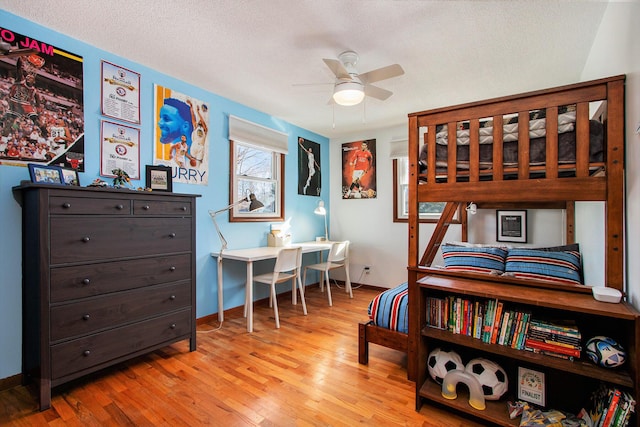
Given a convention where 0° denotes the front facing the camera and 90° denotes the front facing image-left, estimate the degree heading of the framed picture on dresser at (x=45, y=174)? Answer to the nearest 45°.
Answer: approximately 315°

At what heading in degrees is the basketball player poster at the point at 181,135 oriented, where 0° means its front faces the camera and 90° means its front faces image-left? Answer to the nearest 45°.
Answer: approximately 315°

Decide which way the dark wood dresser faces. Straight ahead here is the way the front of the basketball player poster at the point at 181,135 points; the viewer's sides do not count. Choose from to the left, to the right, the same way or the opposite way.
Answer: the same way

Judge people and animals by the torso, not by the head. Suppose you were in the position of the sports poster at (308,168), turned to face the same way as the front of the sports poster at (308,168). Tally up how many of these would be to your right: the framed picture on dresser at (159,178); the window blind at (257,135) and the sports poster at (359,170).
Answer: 2

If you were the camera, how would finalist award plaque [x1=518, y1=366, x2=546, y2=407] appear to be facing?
facing the viewer and to the left of the viewer

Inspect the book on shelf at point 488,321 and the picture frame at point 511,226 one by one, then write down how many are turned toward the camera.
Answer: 2

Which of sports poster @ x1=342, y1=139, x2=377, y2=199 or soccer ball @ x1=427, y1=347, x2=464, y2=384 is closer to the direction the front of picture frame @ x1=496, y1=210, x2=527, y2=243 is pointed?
the soccer ball

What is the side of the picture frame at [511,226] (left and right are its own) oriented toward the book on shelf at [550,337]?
front

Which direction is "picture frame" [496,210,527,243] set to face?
toward the camera

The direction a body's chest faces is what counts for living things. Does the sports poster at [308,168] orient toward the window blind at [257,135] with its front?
no

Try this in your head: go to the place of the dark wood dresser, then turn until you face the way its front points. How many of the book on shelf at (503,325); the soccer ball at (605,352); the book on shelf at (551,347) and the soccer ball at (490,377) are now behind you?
0

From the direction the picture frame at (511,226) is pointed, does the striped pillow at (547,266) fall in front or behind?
in front

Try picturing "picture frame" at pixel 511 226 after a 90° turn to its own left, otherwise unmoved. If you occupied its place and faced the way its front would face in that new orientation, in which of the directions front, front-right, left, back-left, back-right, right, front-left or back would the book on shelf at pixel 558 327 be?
right

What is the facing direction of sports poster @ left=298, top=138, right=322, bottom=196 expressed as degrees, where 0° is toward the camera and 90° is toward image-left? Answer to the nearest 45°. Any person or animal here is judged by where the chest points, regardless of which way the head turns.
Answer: approximately 315°

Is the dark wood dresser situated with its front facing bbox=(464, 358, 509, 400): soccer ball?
yes

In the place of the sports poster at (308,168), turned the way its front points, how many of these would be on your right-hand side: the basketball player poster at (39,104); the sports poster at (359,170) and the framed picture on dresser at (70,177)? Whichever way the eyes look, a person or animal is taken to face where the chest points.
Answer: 2

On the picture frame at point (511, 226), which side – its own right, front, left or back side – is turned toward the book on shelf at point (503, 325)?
front
